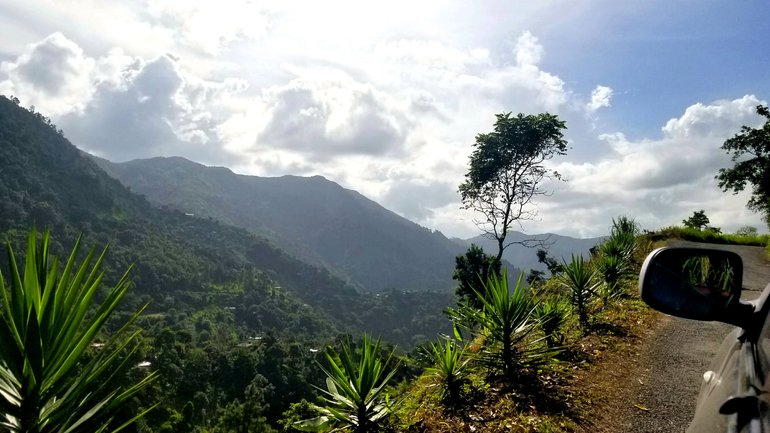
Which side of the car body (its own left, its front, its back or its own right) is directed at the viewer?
back

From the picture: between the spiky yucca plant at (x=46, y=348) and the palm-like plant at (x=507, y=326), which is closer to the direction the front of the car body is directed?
the palm-like plant

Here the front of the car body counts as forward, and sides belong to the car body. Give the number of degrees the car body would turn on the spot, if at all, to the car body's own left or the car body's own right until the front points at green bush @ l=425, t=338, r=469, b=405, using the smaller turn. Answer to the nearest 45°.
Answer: approximately 45° to the car body's own left

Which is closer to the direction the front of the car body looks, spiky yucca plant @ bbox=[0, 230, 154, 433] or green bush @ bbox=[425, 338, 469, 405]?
the green bush

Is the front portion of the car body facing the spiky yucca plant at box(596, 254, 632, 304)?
yes
